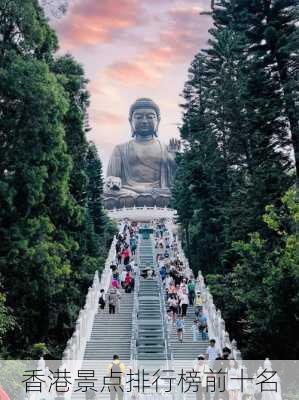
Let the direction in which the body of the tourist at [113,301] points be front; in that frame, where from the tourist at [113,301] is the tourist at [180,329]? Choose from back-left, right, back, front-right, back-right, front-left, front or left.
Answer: back-right

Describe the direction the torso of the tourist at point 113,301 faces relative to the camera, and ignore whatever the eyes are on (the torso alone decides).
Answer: away from the camera

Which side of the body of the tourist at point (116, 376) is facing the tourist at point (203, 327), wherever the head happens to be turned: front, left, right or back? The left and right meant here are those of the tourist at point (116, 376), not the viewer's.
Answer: front

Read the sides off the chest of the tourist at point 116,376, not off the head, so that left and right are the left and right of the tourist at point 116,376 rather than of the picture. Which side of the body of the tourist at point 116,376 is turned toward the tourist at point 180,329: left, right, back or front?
front

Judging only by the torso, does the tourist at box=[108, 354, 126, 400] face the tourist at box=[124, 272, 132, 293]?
yes

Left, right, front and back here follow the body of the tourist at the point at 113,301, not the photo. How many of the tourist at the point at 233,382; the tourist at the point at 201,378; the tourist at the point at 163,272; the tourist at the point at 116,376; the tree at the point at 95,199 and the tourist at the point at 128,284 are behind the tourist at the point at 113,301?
3

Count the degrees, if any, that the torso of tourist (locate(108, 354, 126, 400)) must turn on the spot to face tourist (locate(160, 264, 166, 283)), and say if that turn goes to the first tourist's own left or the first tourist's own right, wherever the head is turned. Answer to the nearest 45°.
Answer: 0° — they already face them

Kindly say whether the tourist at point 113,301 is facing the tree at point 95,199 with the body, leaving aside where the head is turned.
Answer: yes

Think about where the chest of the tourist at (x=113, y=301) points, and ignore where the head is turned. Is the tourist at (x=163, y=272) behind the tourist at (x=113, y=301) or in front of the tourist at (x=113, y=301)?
in front

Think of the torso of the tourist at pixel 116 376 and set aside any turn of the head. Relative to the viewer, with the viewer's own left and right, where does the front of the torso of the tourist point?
facing away from the viewer

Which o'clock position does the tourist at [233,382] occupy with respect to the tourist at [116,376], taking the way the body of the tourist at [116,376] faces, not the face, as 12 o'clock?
the tourist at [233,382] is roughly at 4 o'clock from the tourist at [116,376].
